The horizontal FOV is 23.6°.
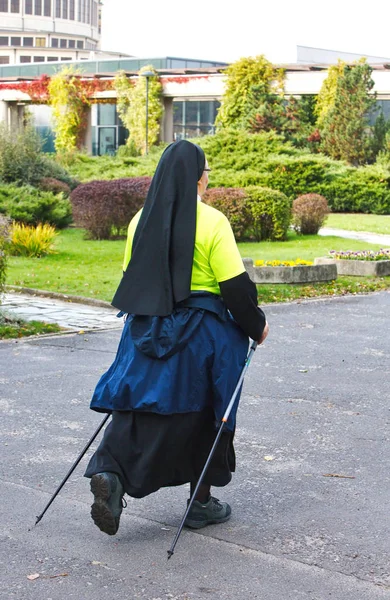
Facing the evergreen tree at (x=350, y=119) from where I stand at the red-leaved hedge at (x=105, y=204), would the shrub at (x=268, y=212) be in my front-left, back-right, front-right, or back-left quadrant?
front-right

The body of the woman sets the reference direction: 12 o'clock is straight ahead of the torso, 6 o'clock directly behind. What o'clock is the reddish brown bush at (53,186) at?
The reddish brown bush is roughly at 10 o'clock from the woman.

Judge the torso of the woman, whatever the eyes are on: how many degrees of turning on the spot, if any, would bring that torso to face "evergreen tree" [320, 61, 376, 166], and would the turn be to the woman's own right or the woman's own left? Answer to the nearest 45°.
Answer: approximately 45° to the woman's own left

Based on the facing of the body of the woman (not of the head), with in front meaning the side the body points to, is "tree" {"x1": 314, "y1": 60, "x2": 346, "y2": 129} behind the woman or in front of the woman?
in front

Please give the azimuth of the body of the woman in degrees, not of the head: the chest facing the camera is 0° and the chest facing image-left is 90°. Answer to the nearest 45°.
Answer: approximately 225°

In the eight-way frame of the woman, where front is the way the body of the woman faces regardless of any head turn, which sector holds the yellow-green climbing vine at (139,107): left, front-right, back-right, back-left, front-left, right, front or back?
front-left

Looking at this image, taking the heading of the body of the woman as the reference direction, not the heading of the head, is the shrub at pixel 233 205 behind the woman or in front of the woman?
in front

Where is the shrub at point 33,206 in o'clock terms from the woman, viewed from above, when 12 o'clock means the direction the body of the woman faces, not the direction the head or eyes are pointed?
The shrub is roughly at 10 o'clock from the woman.

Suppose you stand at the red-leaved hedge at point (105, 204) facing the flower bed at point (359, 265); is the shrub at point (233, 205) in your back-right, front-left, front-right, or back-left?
front-left

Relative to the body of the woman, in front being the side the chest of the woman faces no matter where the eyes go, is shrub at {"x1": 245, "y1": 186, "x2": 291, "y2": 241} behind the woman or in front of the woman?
in front

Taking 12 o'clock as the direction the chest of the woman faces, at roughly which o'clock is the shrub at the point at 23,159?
The shrub is roughly at 10 o'clock from the woman.

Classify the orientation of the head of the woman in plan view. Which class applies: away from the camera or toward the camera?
away from the camera

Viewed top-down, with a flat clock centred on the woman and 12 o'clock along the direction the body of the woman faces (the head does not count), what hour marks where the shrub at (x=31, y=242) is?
The shrub is roughly at 10 o'clock from the woman.
